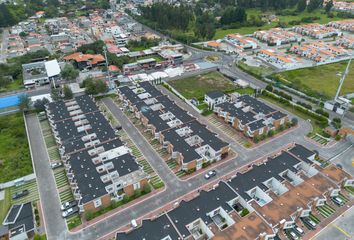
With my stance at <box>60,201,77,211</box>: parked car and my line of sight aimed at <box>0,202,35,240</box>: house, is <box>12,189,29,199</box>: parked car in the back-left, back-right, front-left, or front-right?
front-right

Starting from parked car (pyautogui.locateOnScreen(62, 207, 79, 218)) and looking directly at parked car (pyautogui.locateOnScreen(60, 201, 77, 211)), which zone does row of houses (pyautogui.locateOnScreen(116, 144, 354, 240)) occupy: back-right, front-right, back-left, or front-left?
back-right

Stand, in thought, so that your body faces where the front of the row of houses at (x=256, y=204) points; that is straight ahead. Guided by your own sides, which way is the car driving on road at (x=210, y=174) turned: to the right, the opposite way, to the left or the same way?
to the right

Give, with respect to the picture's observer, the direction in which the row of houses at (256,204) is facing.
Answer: facing the viewer and to the right of the viewer

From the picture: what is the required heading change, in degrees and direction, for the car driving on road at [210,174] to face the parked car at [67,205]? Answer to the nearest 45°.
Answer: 0° — it already faces it

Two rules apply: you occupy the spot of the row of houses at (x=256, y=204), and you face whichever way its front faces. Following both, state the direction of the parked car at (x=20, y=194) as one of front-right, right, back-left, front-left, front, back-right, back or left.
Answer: back-right

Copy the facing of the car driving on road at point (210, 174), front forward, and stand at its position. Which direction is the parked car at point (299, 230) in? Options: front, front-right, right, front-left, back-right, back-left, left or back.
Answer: left
